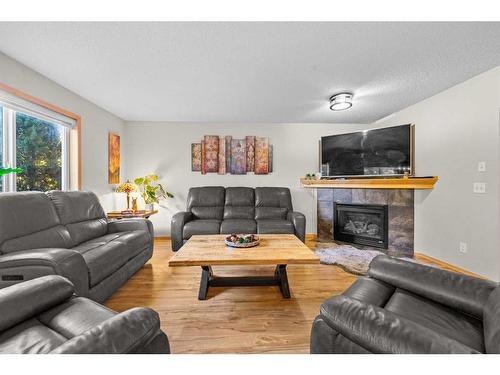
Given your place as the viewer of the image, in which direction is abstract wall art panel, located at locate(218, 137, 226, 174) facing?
facing the viewer

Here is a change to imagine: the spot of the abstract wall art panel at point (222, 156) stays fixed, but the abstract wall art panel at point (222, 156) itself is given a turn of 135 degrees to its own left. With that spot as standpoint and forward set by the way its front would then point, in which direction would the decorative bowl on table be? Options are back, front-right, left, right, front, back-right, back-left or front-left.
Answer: back-right

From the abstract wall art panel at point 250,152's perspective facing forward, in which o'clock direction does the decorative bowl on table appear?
The decorative bowl on table is roughly at 12 o'clock from the abstract wall art panel.

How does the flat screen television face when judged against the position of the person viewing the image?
facing the viewer and to the left of the viewer

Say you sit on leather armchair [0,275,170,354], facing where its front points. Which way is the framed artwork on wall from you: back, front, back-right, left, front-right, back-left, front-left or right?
front-left

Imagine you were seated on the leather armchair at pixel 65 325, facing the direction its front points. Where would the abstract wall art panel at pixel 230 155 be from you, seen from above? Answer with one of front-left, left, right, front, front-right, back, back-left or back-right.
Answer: front

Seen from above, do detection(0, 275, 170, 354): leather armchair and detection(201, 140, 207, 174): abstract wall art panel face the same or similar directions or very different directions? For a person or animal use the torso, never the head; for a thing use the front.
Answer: very different directions

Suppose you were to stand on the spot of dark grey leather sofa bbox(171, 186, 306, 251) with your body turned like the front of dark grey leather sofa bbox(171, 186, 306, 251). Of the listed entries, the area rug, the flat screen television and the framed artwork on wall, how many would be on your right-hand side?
1

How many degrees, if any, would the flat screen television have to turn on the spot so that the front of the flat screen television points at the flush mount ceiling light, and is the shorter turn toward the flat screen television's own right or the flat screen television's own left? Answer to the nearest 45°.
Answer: approximately 45° to the flat screen television's own left

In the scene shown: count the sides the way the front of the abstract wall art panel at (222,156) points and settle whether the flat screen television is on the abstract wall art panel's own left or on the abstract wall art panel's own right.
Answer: on the abstract wall art panel's own left

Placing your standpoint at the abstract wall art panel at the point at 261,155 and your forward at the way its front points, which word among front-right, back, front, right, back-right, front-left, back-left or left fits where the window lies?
front-right

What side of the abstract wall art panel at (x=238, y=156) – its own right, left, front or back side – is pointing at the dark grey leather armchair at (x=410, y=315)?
front

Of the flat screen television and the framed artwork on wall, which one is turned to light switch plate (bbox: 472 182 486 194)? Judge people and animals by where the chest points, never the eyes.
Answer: the framed artwork on wall

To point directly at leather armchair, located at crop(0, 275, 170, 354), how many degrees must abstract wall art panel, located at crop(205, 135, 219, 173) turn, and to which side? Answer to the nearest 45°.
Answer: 0° — it already faces it

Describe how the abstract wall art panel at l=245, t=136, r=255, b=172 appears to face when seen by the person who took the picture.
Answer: facing the viewer
